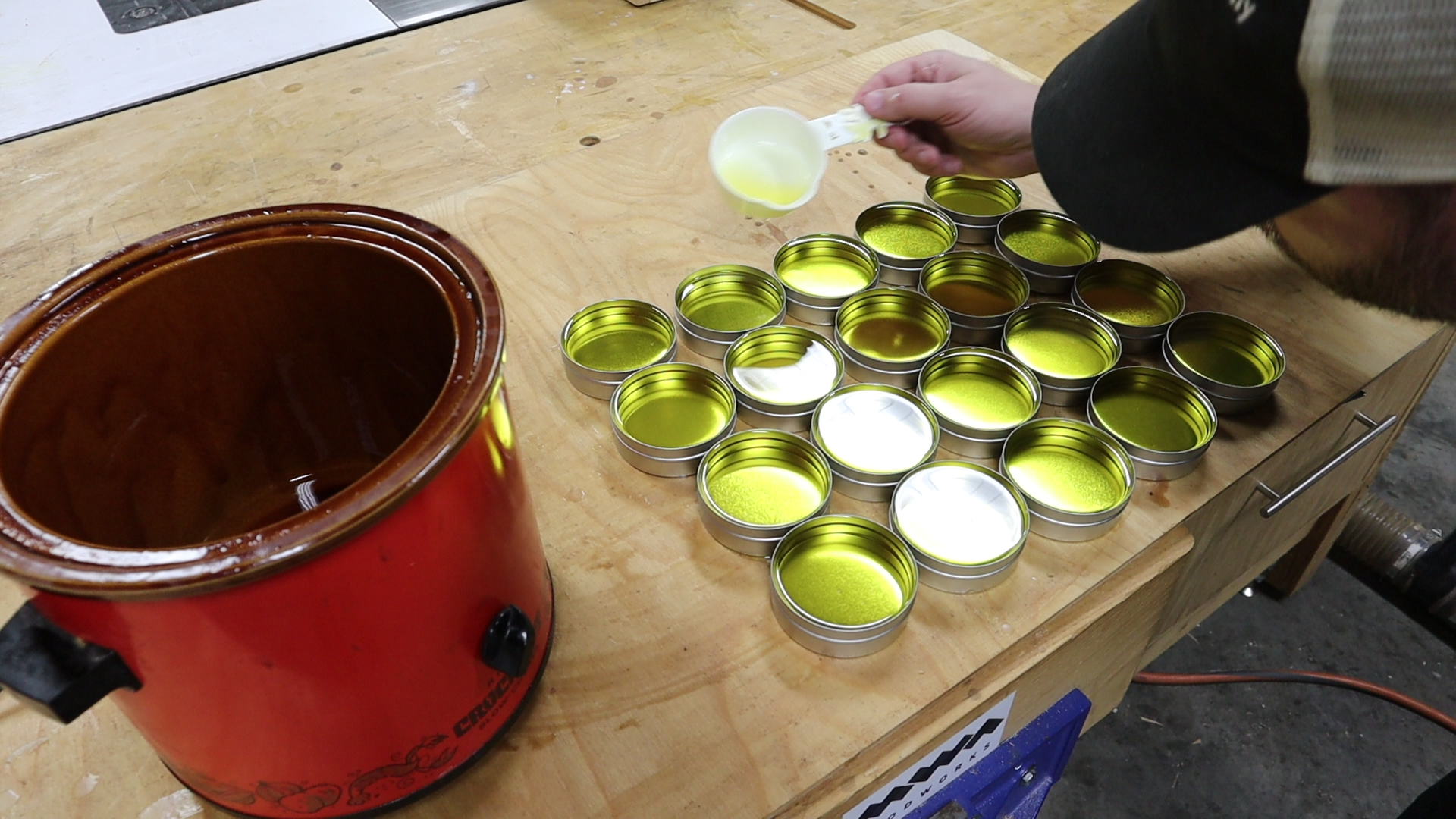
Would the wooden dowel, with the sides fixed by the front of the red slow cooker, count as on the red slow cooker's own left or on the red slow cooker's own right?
on the red slow cooker's own left

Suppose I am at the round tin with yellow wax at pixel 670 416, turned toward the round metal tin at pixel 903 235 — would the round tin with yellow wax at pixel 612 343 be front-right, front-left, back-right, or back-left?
front-left

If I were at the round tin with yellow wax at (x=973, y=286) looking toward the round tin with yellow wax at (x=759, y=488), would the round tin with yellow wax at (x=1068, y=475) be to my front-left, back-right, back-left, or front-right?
front-left

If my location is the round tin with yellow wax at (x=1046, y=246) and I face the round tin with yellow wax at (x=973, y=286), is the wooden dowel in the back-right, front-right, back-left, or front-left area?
back-right

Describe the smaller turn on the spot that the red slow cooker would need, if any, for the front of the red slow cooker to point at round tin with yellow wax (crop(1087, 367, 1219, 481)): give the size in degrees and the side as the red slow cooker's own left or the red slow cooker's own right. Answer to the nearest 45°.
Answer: approximately 45° to the red slow cooker's own left

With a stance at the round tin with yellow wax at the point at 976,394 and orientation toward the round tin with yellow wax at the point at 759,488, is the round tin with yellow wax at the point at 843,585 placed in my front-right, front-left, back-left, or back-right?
front-left

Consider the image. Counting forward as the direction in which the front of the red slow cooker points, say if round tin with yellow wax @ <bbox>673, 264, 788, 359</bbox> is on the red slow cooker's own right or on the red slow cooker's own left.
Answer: on the red slow cooker's own left

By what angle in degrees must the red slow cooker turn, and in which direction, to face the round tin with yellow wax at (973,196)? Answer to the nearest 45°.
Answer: approximately 45° to its left

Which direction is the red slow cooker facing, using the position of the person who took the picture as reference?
facing the viewer and to the right of the viewer

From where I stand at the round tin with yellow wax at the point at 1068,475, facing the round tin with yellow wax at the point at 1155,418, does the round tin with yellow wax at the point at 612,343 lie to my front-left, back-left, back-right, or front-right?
back-left

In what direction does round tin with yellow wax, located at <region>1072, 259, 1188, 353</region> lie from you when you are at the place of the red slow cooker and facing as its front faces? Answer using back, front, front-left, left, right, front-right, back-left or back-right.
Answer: front-left

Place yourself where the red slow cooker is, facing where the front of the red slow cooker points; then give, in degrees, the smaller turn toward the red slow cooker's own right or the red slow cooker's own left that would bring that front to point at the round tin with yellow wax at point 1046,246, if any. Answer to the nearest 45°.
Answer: approximately 45° to the red slow cooker's own left
